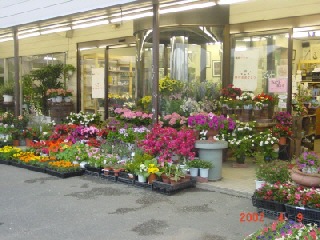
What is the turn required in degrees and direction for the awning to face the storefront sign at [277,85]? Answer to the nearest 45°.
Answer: approximately 135° to its left

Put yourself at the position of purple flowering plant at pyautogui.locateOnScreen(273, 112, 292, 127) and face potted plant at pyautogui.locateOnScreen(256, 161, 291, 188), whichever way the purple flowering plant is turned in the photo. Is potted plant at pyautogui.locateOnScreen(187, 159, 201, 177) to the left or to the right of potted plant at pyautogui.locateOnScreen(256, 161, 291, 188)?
right

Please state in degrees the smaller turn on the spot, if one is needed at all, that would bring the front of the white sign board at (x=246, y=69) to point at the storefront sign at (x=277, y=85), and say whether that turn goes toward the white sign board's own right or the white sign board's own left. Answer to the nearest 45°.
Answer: approximately 45° to the white sign board's own left

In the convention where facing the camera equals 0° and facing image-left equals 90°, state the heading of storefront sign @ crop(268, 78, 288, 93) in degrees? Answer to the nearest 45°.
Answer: approximately 0°

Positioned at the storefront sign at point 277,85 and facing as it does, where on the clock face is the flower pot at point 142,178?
The flower pot is roughly at 1 o'clock from the storefront sign.

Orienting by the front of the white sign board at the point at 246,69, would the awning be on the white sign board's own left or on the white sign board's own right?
on the white sign board's own right

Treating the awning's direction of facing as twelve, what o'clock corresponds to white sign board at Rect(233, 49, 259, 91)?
The white sign board is roughly at 8 o'clock from the awning.

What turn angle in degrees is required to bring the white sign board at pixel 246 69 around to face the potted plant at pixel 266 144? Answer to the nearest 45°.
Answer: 0° — it already faces it

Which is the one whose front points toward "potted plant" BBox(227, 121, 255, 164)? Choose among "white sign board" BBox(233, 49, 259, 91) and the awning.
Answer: the white sign board

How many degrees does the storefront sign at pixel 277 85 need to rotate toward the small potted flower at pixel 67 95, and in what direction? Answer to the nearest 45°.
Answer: approximately 90° to its right

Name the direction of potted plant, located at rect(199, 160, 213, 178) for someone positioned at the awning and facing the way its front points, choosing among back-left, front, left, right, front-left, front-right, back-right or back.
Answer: left

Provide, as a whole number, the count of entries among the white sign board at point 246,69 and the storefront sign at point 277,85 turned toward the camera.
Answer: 2

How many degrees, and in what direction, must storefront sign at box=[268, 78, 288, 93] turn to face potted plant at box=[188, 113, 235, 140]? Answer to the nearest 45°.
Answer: approximately 45° to its right

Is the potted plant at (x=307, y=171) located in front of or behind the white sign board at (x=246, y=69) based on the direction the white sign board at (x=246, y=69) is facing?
in front
